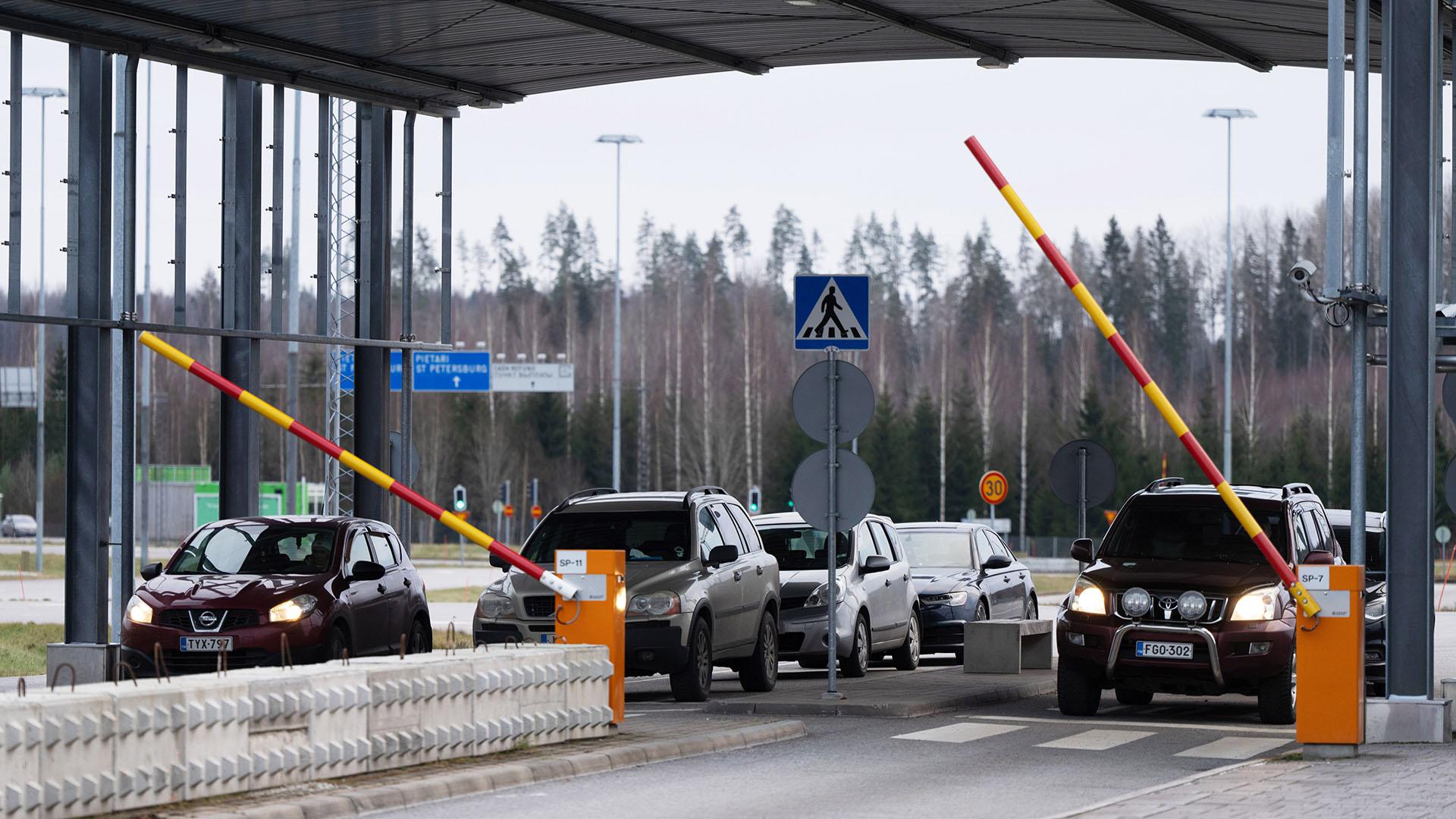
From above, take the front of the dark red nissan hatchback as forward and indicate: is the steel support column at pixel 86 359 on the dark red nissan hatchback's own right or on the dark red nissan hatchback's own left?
on the dark red nissan hatchback's own right

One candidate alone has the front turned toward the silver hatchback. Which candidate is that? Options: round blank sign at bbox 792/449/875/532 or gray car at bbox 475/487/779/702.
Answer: the round blank sign

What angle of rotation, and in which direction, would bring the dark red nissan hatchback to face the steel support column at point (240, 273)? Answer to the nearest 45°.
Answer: approximately 135° to its right

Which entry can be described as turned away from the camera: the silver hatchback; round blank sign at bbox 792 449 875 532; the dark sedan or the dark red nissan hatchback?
the round blank sign

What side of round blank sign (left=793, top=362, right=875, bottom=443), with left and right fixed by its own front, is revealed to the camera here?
back

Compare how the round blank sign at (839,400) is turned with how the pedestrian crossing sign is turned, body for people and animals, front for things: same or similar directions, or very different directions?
very different directions

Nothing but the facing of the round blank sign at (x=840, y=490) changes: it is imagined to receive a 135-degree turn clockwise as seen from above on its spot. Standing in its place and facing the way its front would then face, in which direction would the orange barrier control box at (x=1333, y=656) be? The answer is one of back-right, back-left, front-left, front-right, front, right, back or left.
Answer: front

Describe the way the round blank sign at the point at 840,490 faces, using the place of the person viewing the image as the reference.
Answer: facing away from the viewer
